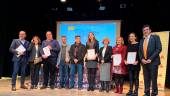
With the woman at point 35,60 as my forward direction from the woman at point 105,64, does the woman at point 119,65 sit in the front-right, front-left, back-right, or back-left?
back-left

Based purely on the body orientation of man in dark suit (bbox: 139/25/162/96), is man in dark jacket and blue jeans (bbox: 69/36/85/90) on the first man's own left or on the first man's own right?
on the first man's own right

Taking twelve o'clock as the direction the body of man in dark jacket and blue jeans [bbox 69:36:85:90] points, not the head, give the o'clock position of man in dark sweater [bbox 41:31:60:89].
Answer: man in dark sweater [bbox 41:31:60:89] is roughly at 3 o'clock from man in dark jacket and blue jeans [bbox 69:36:85:90].

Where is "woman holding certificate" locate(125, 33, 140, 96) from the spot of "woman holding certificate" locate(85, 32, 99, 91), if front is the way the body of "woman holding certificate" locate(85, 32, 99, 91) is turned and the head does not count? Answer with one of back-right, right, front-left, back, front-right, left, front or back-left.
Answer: front-left

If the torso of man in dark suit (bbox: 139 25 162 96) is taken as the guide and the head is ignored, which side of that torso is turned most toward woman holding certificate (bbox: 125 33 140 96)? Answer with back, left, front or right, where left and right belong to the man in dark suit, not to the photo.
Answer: right

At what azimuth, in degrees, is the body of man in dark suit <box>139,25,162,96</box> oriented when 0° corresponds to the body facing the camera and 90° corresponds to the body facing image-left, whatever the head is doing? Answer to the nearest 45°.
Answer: approximately 45°

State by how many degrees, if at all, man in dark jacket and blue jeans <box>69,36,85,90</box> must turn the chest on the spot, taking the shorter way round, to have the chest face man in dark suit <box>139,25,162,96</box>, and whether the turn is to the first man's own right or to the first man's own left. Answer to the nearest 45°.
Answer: approximately 45° to the first man's own left
